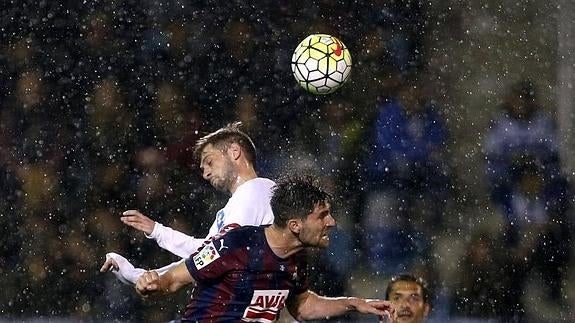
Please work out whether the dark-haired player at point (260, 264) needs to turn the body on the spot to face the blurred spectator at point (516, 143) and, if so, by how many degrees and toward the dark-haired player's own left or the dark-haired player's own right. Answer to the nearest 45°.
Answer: approximately 90° to the dark-haired player's own left

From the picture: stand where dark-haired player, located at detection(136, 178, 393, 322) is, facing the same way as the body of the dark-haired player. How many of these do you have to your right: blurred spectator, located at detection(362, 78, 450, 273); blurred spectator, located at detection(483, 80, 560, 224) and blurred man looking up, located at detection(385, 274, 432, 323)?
0

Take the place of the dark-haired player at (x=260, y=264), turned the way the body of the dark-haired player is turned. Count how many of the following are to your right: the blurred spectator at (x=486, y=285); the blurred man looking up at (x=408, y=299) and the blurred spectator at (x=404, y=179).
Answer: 0

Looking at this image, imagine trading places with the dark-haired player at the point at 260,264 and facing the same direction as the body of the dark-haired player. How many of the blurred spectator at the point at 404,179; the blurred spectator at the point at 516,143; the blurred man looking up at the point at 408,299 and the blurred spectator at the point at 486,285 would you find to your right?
0

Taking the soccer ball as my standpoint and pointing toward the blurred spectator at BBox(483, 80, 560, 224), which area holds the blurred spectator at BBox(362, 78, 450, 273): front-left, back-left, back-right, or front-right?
front-left

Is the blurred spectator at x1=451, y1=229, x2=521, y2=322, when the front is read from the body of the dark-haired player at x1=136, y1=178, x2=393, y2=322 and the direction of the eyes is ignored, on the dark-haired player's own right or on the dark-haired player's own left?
on the dark-haired player's own left

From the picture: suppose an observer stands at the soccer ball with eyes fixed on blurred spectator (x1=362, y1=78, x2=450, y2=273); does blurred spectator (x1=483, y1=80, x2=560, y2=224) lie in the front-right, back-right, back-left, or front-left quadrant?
front-right

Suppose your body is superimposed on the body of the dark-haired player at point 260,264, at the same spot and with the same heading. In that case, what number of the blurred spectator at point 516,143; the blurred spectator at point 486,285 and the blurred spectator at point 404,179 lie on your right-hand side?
0

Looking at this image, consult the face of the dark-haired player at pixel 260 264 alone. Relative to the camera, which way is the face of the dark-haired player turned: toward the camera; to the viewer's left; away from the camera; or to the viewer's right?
to the viewer's right

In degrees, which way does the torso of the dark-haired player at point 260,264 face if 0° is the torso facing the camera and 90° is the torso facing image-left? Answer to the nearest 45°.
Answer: approximately 315°

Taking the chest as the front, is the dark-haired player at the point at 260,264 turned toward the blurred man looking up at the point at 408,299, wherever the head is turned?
no

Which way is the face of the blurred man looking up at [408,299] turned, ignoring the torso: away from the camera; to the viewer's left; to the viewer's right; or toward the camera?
toward the camera
